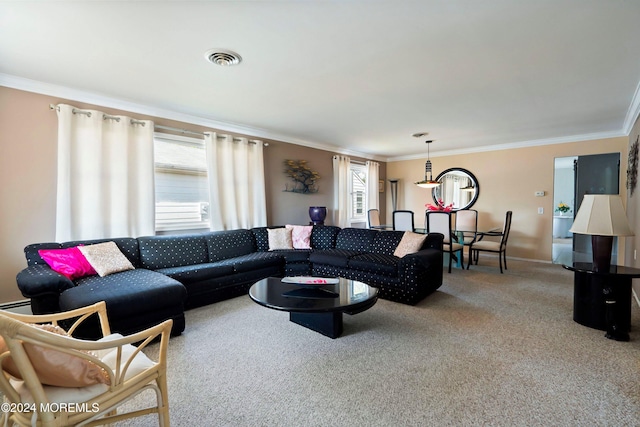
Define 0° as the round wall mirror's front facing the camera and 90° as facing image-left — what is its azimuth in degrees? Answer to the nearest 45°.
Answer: approximately 0°

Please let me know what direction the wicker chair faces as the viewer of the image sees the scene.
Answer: facing away from the viewer and to the right of the viewer

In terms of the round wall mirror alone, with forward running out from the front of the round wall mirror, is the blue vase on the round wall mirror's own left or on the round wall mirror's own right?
on the round wall mirror's own right

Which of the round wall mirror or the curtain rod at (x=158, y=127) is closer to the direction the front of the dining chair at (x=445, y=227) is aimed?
the round wall mirror

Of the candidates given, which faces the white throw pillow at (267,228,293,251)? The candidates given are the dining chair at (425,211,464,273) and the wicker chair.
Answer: the wicker chair

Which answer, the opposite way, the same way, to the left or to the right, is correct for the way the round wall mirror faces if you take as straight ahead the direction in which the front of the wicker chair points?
the opposite way

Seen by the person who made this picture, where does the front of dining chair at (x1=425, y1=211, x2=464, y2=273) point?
facing away from the viewer and to the right of the viewer

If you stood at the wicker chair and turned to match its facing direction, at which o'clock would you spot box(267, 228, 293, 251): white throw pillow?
The white throw pillow is roughly at 12 o'clock from the wicker chair.
